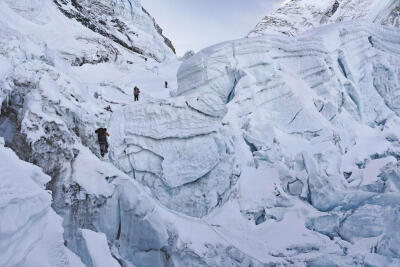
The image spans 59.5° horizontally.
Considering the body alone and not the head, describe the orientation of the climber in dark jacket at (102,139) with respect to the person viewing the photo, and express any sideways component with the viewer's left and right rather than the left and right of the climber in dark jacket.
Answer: facing away from the viewer
